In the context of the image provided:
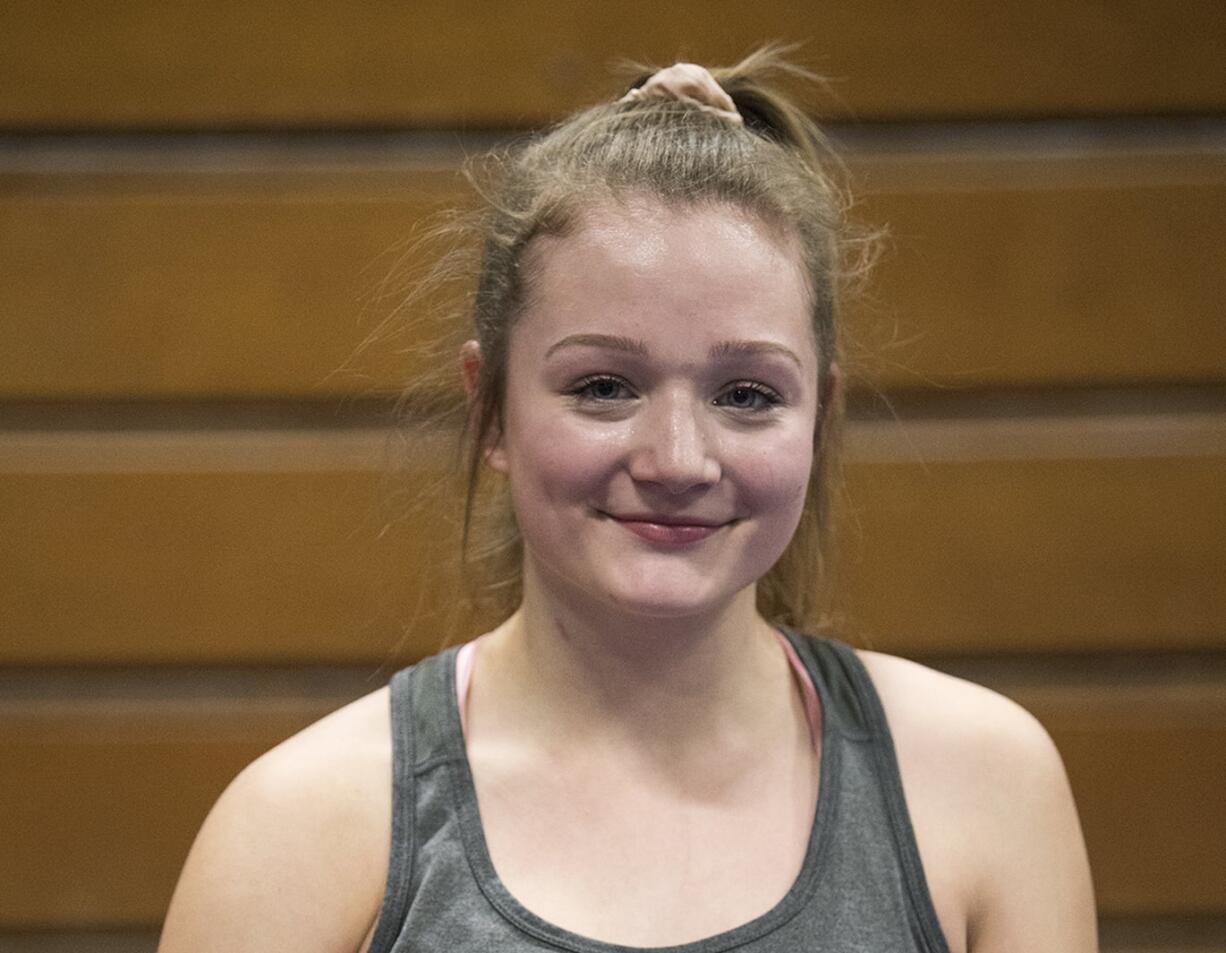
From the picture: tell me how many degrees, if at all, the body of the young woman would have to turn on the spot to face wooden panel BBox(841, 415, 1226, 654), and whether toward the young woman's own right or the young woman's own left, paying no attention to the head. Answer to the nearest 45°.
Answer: approximately 135° to the young woman's own left

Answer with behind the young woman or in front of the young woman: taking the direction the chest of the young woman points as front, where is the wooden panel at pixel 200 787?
behind

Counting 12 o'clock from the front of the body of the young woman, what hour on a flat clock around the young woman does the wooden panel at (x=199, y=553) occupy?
The wooden panel is roughly at 5 o'clock from the young woman.

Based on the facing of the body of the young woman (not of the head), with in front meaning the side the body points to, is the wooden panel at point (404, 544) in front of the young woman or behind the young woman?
behind

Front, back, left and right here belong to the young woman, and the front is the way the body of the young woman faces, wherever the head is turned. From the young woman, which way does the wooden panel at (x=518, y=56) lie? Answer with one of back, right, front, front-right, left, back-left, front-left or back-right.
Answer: back

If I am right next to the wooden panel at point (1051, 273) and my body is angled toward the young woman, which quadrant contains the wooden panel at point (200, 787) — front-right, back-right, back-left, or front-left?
front-right

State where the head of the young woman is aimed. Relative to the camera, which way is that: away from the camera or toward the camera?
toward the camera

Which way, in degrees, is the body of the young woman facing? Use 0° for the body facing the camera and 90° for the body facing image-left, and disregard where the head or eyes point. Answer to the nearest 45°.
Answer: approximately 0°

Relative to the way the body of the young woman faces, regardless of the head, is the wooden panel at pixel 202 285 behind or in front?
behind
